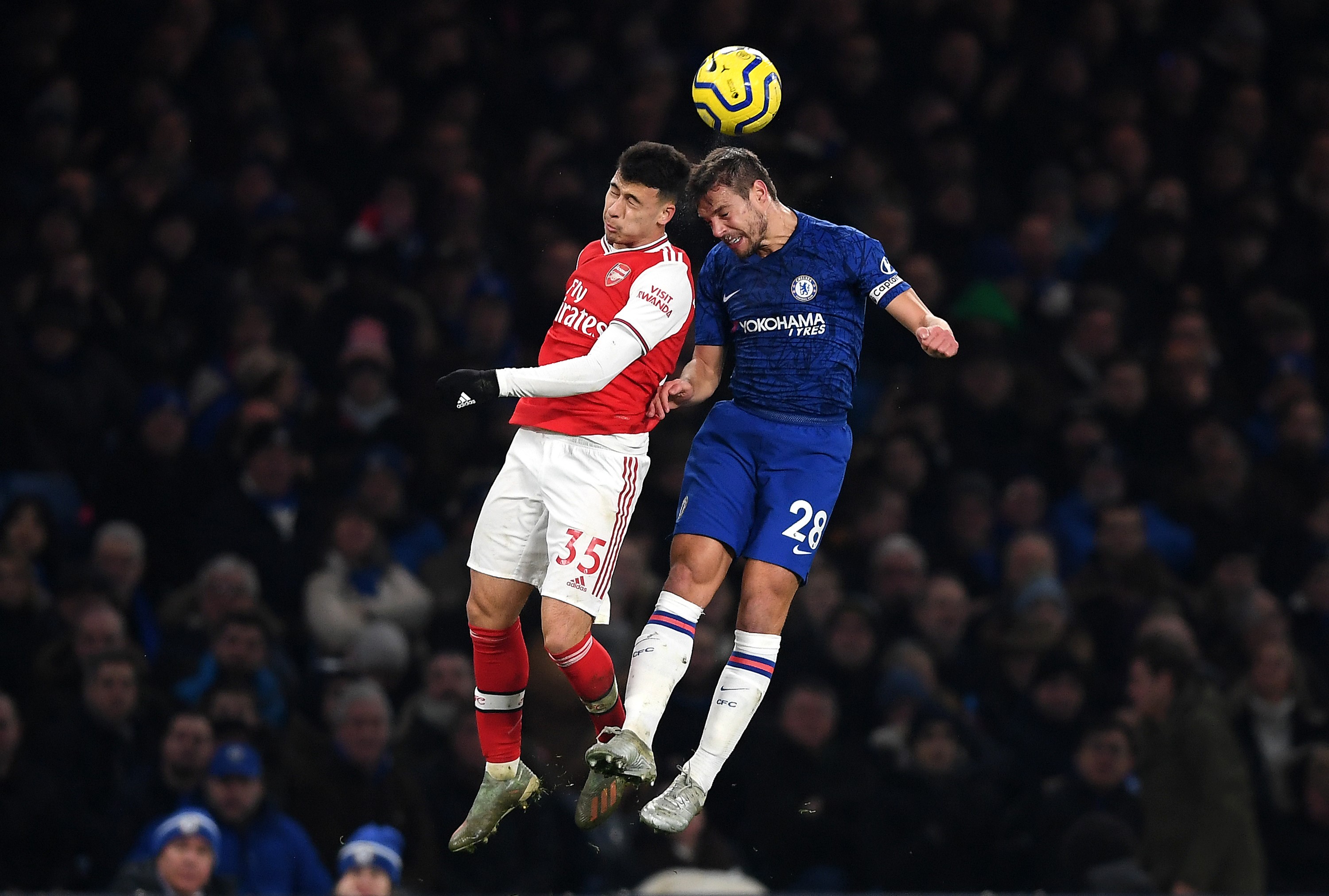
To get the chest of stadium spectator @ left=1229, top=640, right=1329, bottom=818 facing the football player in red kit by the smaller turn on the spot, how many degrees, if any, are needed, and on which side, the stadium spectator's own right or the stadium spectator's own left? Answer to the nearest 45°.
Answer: approximately 45° to the stadium spectator's own right

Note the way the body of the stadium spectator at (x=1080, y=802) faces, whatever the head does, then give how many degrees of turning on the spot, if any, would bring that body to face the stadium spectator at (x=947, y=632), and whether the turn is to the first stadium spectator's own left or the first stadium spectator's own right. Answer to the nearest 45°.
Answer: approximately 135° to the first stadium spectator's own right

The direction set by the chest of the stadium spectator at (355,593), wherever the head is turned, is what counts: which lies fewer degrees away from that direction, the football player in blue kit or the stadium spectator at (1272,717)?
the football player in blue kit

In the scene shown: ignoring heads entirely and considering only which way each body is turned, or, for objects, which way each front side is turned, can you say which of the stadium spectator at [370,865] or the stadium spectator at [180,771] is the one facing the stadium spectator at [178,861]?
the stadium spectator at [180,771]

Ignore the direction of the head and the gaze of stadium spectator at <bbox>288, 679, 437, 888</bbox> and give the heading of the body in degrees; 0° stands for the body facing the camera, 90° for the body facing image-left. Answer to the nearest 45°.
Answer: approximately 0°

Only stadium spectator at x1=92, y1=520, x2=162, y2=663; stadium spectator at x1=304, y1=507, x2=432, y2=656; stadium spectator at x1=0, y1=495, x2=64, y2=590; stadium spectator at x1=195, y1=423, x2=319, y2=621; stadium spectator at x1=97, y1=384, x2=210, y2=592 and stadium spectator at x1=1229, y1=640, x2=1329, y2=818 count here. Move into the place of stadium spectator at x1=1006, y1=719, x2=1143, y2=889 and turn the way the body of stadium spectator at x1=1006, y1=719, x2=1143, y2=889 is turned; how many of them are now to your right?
5

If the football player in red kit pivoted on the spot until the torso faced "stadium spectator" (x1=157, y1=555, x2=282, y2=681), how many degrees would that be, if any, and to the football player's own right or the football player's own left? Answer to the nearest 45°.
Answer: approximately 90° to the football player's own right

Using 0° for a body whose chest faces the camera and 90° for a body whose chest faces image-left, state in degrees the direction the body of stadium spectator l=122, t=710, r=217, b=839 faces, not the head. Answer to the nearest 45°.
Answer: approximately 0°

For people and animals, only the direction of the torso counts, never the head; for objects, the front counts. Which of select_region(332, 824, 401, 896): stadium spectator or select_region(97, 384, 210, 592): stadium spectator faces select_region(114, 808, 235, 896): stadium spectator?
select_region(97, 384, 210, 592): stadium spectator

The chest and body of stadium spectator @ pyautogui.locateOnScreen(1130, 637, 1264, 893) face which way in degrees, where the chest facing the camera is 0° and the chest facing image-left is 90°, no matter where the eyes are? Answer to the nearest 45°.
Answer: approximately 90°
